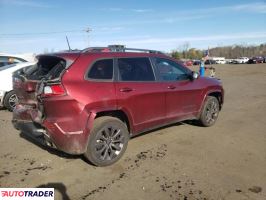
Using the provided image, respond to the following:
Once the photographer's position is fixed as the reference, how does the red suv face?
facing away from the viewer and to the right of the viewer

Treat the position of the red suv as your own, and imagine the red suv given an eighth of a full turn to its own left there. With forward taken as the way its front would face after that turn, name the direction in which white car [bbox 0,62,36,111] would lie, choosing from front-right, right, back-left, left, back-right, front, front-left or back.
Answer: front-left
